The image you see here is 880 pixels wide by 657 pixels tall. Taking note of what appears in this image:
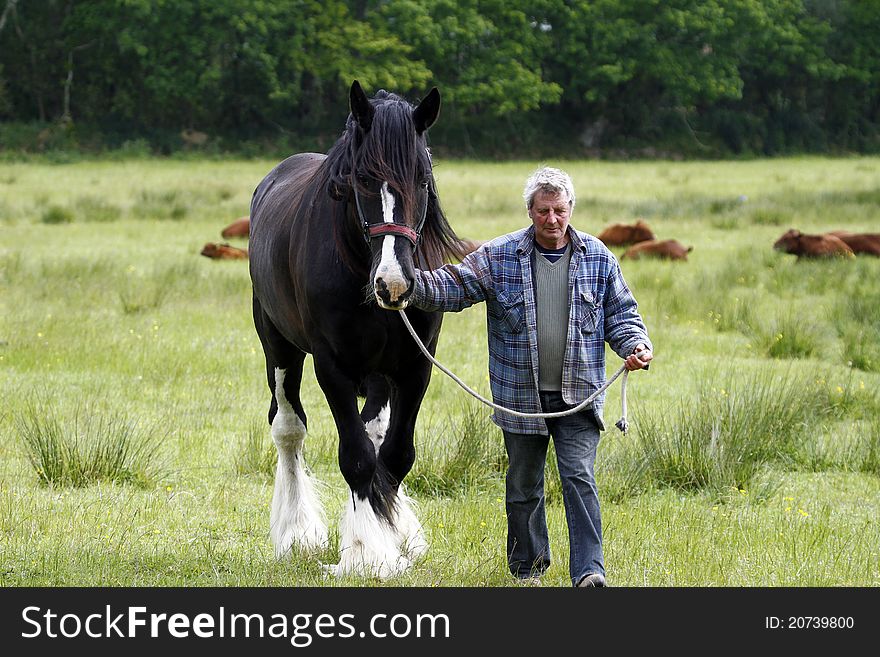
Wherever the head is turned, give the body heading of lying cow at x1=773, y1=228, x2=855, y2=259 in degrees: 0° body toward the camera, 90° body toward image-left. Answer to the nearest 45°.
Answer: approximately 90°

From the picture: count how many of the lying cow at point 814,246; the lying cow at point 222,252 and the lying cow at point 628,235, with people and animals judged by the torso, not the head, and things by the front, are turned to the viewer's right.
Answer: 1

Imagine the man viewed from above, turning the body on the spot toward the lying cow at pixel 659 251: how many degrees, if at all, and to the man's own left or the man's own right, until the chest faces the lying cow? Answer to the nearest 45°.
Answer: approximately 180°

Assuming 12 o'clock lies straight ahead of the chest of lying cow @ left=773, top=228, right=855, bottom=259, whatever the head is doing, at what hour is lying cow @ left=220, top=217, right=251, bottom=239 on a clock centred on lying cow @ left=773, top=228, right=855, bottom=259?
lying cow @ left=220, top=217, right=251, bottom=239 is roughly at 12 o'clock from lying cow @ left=773, top=228, right=855, bottom=259.

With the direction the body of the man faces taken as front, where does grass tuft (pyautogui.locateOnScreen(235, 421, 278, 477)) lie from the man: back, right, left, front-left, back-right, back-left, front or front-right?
back-right

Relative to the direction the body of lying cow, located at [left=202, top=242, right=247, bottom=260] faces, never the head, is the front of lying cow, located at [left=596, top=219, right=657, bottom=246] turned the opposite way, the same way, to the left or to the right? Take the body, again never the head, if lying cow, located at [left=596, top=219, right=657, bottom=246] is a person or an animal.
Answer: the opposite way

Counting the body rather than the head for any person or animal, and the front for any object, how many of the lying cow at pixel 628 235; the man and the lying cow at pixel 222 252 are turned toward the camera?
1

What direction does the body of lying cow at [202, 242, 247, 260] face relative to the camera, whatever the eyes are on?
to the viewer's left

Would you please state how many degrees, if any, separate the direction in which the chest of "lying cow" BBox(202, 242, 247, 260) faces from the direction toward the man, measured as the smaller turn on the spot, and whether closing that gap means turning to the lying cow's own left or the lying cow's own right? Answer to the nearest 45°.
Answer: approximately 90° to the lying cow's own left
